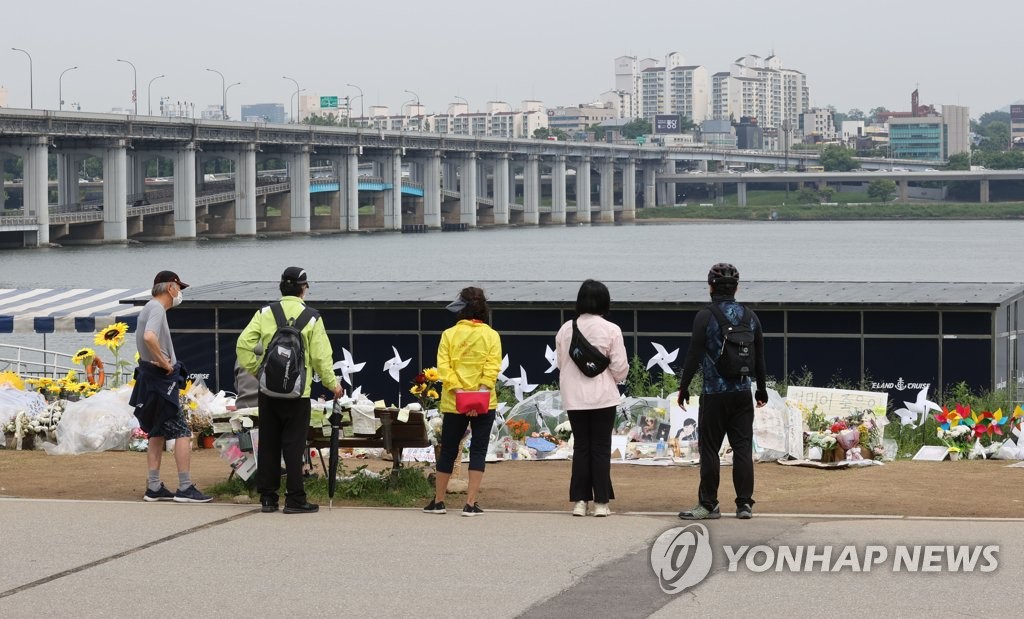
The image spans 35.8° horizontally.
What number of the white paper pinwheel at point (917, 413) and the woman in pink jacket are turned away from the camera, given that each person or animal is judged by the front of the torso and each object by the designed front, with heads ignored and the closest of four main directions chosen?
1

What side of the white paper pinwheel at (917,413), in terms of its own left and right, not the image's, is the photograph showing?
front

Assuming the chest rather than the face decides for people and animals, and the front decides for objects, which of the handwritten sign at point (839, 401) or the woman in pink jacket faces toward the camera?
the handwritten sign

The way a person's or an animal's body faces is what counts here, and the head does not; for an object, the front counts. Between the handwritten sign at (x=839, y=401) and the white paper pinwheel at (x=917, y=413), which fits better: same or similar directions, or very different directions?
same or similar directions

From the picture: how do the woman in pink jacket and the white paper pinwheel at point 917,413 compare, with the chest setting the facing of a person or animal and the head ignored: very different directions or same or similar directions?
very different directions

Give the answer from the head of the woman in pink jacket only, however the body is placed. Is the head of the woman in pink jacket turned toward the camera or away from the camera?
away from the camera

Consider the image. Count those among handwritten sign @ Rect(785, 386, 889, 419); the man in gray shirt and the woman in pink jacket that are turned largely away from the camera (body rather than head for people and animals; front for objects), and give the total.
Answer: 1

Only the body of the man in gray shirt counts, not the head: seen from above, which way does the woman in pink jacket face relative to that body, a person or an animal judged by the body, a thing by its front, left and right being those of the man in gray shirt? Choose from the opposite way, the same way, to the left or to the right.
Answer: to the left

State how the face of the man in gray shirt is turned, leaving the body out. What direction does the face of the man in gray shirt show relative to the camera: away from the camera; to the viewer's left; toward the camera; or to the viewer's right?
to the viewer's right

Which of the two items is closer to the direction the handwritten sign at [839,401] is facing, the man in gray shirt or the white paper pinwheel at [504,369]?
the man in gray shirt

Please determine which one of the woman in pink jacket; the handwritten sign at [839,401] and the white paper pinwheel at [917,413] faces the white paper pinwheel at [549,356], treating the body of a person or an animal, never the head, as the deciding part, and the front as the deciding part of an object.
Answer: the woman in pink jacket

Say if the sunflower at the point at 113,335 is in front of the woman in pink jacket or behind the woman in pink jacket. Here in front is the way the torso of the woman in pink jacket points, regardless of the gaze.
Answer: in front

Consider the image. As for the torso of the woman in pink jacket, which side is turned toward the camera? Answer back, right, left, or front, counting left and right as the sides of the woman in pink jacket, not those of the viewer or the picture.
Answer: back

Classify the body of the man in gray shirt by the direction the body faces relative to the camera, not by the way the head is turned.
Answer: to the viewer's right

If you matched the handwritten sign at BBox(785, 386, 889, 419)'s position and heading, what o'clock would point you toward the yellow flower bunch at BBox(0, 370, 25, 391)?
The yellow flower bunch is roughly at 3 o'clock from the handwritten sign.

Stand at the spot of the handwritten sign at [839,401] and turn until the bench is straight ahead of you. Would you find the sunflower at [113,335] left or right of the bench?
right

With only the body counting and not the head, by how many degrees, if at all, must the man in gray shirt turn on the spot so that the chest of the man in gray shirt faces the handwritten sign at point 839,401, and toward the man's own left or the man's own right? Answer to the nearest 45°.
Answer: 0° — they already face it

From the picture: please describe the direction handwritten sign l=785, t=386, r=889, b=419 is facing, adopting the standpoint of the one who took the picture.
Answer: facing the viewer

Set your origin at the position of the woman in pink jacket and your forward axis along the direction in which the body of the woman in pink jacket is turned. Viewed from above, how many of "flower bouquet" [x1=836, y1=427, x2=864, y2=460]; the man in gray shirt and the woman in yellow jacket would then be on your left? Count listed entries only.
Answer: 2
